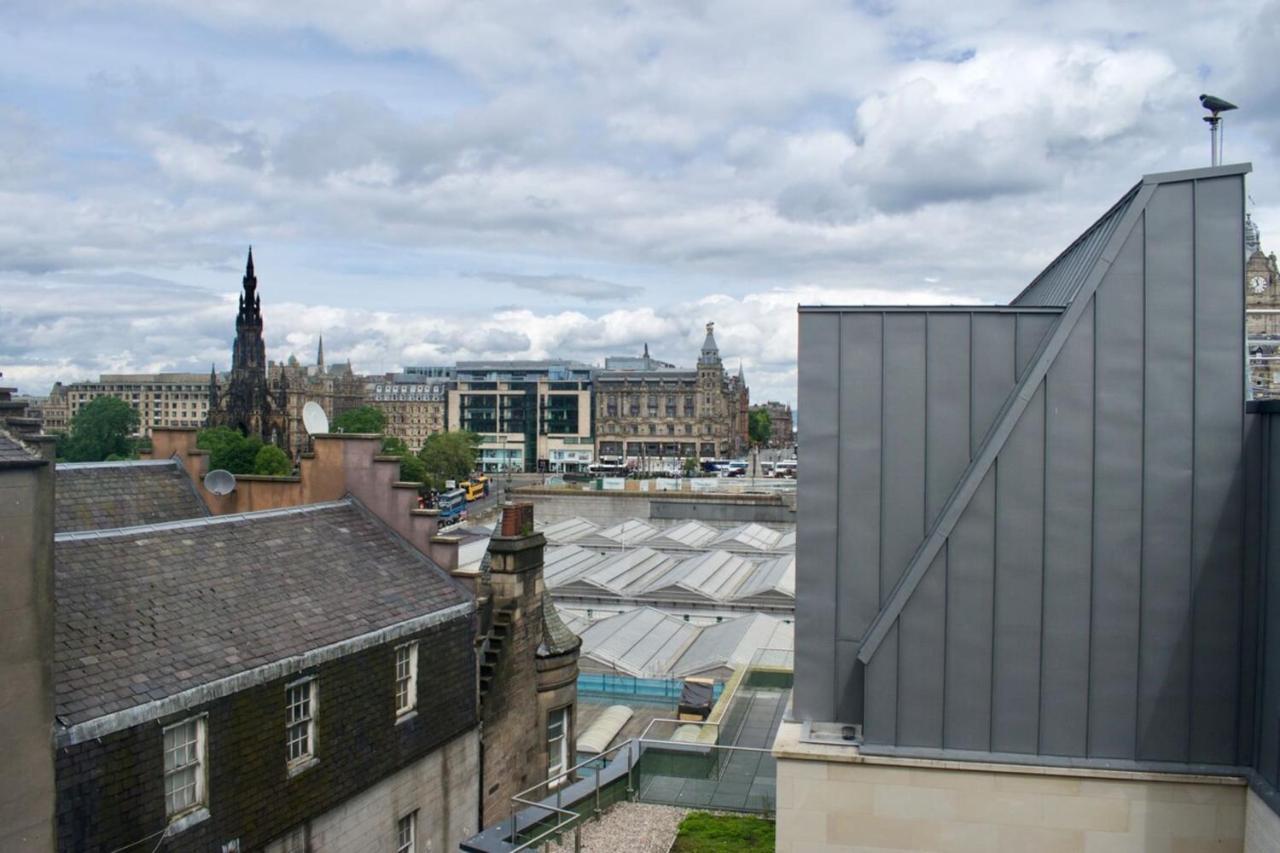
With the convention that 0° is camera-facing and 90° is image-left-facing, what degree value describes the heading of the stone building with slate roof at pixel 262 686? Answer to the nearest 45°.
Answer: approximately 315°

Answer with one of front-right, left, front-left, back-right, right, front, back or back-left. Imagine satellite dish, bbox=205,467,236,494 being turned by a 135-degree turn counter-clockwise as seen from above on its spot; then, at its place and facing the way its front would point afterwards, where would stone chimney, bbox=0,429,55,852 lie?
back-right

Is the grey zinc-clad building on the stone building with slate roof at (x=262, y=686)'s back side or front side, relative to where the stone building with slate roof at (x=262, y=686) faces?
on the front side

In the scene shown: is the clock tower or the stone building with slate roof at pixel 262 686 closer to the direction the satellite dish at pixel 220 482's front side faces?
the stone building with slate roof

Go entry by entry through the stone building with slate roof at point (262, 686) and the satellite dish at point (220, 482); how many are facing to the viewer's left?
0

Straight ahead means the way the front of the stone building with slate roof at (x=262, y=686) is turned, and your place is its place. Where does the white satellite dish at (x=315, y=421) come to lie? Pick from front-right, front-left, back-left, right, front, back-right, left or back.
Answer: back-left

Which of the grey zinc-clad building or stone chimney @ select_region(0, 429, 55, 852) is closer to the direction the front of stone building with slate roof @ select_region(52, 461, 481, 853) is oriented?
the grey zinc-clad building

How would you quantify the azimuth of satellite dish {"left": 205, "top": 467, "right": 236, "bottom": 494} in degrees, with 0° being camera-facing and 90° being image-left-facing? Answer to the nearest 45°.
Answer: approximately 0°
